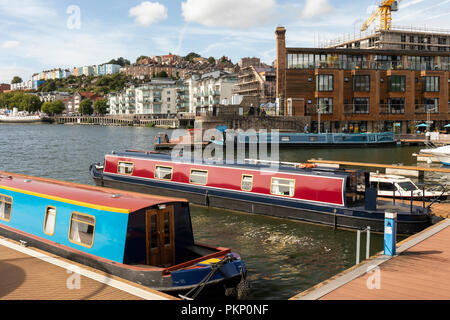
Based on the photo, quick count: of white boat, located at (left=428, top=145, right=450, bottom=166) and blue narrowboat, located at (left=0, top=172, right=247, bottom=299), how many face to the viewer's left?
1

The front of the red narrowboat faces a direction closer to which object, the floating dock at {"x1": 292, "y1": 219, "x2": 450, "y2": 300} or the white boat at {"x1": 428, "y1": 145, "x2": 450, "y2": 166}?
the white boat

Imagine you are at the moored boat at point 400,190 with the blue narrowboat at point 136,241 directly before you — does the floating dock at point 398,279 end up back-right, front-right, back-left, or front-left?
front-left

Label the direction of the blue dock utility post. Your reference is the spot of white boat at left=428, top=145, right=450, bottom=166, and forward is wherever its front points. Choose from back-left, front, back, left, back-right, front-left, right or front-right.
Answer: left

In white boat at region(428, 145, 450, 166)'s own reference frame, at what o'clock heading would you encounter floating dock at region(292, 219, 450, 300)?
The floating dock is roughly at 9 o'clock from the white boat.

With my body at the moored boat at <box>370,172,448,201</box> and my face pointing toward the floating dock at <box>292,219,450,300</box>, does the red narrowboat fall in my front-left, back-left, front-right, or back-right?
front-right

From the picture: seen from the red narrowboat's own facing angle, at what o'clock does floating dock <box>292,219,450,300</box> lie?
The floating dock is roughly at 7 o'clock from the red narrowboat.

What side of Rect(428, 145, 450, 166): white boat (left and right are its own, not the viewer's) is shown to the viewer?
left

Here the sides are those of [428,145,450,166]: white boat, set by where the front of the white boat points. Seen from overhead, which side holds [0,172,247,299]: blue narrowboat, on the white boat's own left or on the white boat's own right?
on the white boat's own left
